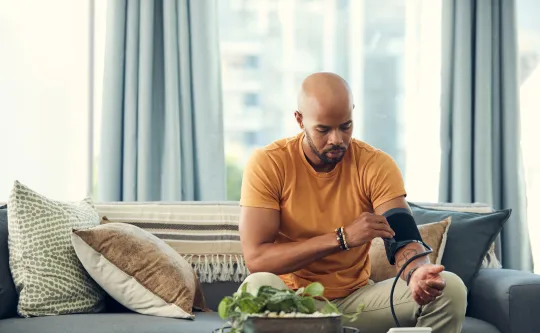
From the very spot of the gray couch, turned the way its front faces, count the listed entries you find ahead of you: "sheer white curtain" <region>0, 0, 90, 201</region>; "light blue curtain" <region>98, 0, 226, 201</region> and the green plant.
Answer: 1

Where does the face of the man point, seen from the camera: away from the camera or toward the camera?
toward the camera

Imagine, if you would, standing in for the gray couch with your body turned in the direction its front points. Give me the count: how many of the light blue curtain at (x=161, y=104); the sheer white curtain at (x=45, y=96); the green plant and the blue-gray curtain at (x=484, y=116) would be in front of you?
1

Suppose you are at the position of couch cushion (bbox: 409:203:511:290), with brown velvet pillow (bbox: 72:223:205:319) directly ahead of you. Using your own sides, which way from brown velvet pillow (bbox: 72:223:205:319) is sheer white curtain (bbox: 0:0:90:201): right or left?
right

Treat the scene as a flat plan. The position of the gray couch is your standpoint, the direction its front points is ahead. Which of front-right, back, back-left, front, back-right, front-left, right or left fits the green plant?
front

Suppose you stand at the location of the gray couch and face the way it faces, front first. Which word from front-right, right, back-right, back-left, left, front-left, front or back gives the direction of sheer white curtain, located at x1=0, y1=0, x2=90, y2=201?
back-right

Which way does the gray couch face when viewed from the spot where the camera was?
facing the viewer

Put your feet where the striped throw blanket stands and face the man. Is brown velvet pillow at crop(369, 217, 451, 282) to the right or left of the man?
left

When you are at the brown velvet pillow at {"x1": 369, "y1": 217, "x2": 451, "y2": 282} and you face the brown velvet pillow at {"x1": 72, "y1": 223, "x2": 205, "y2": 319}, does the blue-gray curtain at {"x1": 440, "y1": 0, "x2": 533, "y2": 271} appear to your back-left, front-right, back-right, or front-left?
back-right

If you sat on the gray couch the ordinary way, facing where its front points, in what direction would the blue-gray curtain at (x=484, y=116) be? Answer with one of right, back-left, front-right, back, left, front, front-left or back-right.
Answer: back-left

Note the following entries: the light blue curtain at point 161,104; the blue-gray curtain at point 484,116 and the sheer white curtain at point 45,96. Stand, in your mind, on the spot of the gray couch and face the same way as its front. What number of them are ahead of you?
0
